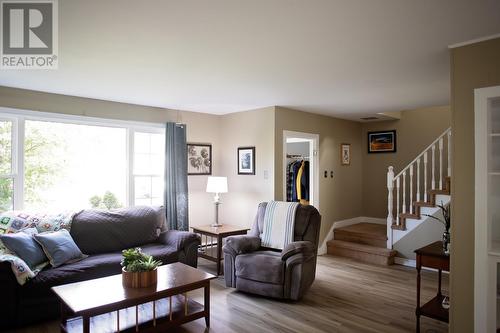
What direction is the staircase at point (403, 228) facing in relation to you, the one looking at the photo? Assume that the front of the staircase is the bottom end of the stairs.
facing the viewer and to the left of the viewer

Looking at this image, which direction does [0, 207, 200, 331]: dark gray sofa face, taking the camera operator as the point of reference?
facing the viewer and to the right of the viewer

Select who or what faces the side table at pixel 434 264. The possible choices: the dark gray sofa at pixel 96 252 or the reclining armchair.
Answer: the dark gray sofa

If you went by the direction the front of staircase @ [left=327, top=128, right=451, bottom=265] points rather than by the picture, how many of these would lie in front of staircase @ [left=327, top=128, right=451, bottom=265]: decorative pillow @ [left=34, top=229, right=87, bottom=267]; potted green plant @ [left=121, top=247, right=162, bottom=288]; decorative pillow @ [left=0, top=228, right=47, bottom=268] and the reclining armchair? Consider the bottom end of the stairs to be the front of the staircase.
4

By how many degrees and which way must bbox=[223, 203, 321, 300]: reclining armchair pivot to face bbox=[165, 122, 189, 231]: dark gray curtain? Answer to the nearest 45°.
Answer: approximately 90° to its right

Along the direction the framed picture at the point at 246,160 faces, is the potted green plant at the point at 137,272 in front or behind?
in front

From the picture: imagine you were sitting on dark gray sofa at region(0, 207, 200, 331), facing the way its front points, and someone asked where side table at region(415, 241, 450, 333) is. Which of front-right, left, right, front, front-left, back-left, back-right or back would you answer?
front

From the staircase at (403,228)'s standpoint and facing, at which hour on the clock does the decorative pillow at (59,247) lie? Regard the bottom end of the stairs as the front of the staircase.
The decorative pillow is roughly at 12 o'clock from the staircase.

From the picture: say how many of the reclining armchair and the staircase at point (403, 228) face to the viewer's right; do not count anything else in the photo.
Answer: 0

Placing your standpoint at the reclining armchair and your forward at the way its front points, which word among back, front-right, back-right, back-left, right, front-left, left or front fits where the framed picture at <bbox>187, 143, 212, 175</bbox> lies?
right

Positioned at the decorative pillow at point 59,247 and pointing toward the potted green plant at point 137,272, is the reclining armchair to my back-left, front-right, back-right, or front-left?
front-left

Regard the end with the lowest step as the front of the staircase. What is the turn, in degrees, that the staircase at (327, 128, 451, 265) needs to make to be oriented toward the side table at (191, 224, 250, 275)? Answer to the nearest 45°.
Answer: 0° — it already faces it

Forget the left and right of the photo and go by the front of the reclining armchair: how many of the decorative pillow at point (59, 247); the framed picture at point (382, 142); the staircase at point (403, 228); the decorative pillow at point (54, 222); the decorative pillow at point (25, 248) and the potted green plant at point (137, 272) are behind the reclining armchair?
2

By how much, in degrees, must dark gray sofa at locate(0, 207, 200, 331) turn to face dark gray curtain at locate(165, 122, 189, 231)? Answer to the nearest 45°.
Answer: approximately 90° to its left

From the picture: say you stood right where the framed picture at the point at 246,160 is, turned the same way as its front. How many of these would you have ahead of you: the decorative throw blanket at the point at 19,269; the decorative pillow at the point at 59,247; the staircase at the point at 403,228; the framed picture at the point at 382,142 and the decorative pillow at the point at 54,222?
3

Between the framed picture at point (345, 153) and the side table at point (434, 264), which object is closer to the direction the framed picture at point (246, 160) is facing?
the side table

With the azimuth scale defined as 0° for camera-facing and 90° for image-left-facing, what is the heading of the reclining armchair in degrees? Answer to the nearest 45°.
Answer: approximately 45°

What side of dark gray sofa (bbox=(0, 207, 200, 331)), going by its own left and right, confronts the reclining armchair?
left

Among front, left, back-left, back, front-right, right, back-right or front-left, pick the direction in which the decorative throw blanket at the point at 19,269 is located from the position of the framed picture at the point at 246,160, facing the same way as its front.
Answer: front
